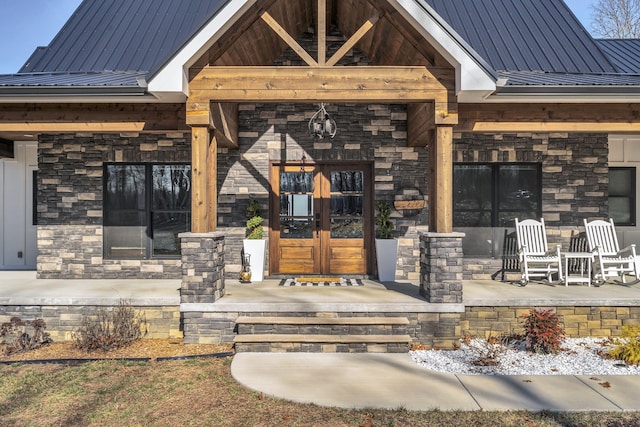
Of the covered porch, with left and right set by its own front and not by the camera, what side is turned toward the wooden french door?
back

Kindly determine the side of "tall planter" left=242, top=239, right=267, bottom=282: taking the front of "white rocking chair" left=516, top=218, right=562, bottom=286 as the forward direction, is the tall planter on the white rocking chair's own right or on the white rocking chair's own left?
on the white rocking chair's own right

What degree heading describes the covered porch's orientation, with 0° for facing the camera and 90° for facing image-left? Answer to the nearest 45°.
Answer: approximately 0°

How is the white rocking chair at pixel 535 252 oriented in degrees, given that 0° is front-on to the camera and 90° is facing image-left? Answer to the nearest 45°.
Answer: approximately 315°

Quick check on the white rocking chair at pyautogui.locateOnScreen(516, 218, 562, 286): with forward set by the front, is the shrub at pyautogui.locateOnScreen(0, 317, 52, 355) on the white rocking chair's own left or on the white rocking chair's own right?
on the white rocking chair's own right

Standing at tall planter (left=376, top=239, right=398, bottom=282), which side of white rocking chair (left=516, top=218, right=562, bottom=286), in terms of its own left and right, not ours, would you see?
right

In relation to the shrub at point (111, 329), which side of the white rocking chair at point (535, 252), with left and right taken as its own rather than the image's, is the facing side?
right

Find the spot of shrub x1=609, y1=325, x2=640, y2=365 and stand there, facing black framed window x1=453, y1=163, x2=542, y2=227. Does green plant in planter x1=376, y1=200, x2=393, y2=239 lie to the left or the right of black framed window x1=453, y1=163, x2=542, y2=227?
left
